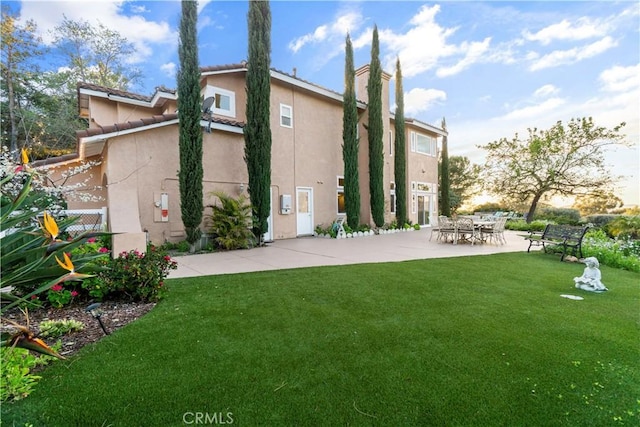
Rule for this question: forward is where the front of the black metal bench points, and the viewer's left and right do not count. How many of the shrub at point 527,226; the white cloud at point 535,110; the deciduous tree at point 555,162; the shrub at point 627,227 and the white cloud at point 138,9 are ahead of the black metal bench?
1

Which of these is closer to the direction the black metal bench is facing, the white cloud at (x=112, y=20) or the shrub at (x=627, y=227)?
the white cloud

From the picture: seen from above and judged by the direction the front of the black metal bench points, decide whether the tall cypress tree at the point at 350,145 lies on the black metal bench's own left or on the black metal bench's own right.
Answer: on the black metal bench's own right

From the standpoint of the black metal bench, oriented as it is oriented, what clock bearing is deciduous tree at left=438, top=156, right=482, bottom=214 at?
The deciduous tree is roughly at 4 o'clock from the black metal bench.

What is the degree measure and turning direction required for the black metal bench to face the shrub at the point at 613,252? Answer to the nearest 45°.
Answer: approximately 135° to its left

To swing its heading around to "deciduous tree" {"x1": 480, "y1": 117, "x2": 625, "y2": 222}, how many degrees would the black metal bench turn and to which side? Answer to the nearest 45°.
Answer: approximately 135° to its right

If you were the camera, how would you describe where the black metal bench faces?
facing the viewer and to the left of the viewer

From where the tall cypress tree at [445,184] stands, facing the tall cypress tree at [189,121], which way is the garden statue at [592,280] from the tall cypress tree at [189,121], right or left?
left

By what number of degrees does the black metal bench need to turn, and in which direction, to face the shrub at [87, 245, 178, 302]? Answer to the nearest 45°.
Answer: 0° — it already faces it

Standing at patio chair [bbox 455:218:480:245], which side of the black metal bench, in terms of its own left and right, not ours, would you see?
right

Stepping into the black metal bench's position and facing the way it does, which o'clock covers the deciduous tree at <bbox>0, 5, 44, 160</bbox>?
The deciduous tree is roughly at 1 o'clock from the black metal bench.

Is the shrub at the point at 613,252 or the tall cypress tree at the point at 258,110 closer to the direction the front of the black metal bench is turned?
the tall cypress tree

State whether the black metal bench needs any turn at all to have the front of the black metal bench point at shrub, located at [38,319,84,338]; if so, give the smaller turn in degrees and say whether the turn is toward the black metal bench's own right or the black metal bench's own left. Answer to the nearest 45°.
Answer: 0° — it already faces it
